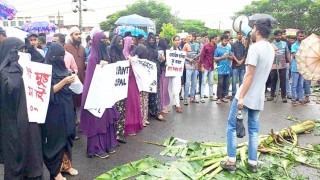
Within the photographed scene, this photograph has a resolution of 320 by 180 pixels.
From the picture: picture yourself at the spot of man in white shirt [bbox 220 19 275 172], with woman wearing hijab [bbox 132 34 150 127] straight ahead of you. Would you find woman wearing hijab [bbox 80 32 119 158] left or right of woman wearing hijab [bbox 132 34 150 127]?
left

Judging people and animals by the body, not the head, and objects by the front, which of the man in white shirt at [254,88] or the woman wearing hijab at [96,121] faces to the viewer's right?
the woman wearing hijab

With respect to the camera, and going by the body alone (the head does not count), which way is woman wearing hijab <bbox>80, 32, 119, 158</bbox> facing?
to the viewer's right

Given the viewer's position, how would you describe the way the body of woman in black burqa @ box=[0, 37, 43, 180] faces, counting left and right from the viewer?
facing to the right of the viewer

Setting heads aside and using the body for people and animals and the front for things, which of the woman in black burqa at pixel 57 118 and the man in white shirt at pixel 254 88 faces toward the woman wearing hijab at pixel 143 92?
the man in white shirt

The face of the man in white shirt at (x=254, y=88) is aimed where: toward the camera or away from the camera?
away from the camera

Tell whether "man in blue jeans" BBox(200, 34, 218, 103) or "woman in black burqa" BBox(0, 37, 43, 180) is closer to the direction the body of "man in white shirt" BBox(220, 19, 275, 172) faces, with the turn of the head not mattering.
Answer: the man in blue jeans

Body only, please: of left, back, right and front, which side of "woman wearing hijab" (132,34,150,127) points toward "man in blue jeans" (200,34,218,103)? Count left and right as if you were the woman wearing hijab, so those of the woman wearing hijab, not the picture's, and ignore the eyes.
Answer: left

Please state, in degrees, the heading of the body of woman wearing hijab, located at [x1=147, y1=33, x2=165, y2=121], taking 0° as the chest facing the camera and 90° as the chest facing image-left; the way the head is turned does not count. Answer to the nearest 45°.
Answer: approximately 315°

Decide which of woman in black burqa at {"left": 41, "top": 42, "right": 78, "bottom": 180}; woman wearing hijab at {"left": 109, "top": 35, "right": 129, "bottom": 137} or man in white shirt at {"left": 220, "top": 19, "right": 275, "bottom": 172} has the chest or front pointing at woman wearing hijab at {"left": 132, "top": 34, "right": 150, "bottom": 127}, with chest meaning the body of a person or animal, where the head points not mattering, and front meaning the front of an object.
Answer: the man in white shirt

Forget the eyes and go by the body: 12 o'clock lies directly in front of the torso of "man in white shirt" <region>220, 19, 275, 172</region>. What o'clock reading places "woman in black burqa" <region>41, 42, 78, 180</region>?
The woman in black burqa is roughly at 10 o'clock from the man in white shirt.
